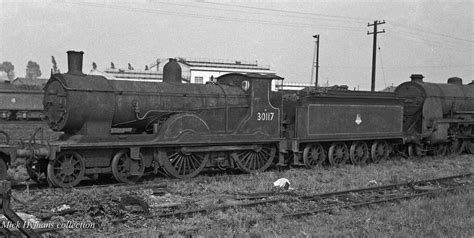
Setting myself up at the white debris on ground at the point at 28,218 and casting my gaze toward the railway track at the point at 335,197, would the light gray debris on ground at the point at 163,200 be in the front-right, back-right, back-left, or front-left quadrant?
front-left

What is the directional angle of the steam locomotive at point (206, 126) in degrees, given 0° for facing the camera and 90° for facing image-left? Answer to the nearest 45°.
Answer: approximately 45°

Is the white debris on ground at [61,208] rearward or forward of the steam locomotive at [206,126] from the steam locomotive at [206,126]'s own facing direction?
forward

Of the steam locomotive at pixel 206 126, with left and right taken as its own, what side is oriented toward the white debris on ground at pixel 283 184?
left

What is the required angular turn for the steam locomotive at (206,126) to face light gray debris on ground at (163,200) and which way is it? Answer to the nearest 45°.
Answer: approximately 45° to its left

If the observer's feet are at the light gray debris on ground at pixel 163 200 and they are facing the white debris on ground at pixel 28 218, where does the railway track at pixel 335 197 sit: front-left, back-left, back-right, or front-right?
back-left
